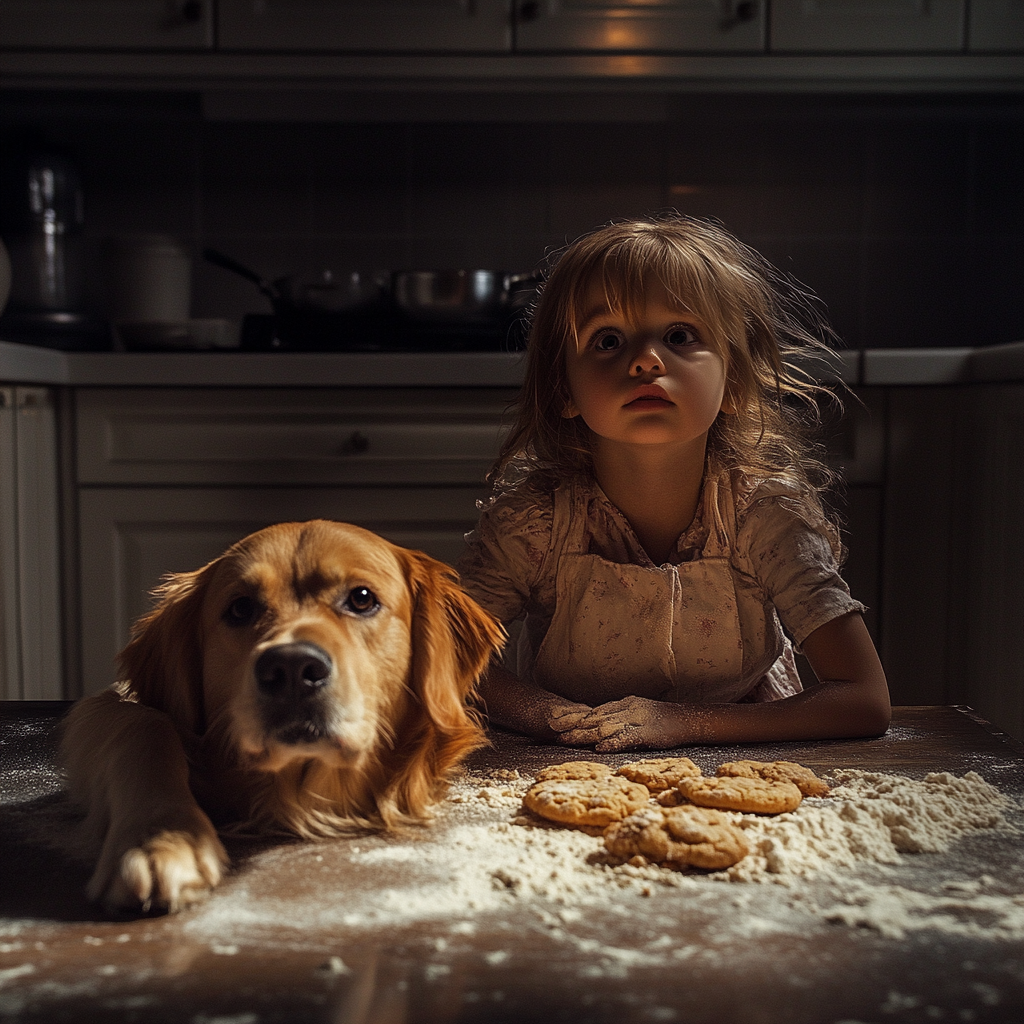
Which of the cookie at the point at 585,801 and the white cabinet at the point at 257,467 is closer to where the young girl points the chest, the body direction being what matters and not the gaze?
the cookie

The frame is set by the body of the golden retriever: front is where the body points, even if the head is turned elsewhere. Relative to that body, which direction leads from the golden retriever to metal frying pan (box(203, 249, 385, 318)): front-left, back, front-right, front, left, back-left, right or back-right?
back

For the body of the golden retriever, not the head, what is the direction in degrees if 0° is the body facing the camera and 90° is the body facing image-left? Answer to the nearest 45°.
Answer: approximately 0°

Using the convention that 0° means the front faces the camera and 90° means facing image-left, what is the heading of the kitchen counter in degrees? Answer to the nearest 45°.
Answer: approximately 0°
